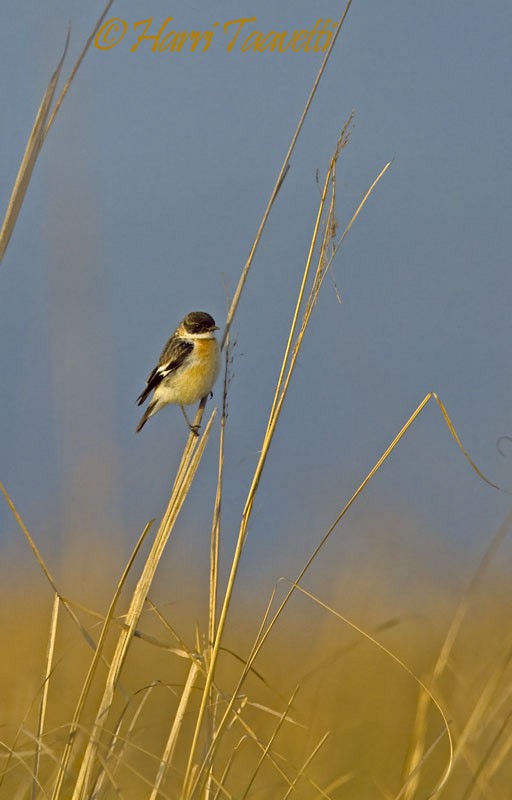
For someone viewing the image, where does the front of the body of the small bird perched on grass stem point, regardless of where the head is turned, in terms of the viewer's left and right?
facing the viewer and to the right of the viewer

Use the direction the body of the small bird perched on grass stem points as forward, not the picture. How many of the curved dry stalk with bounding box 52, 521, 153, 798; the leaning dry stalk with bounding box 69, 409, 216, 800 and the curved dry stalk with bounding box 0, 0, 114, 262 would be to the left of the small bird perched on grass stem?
0

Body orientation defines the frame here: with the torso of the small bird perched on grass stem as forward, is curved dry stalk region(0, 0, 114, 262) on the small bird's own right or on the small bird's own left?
on the small bird's own right
